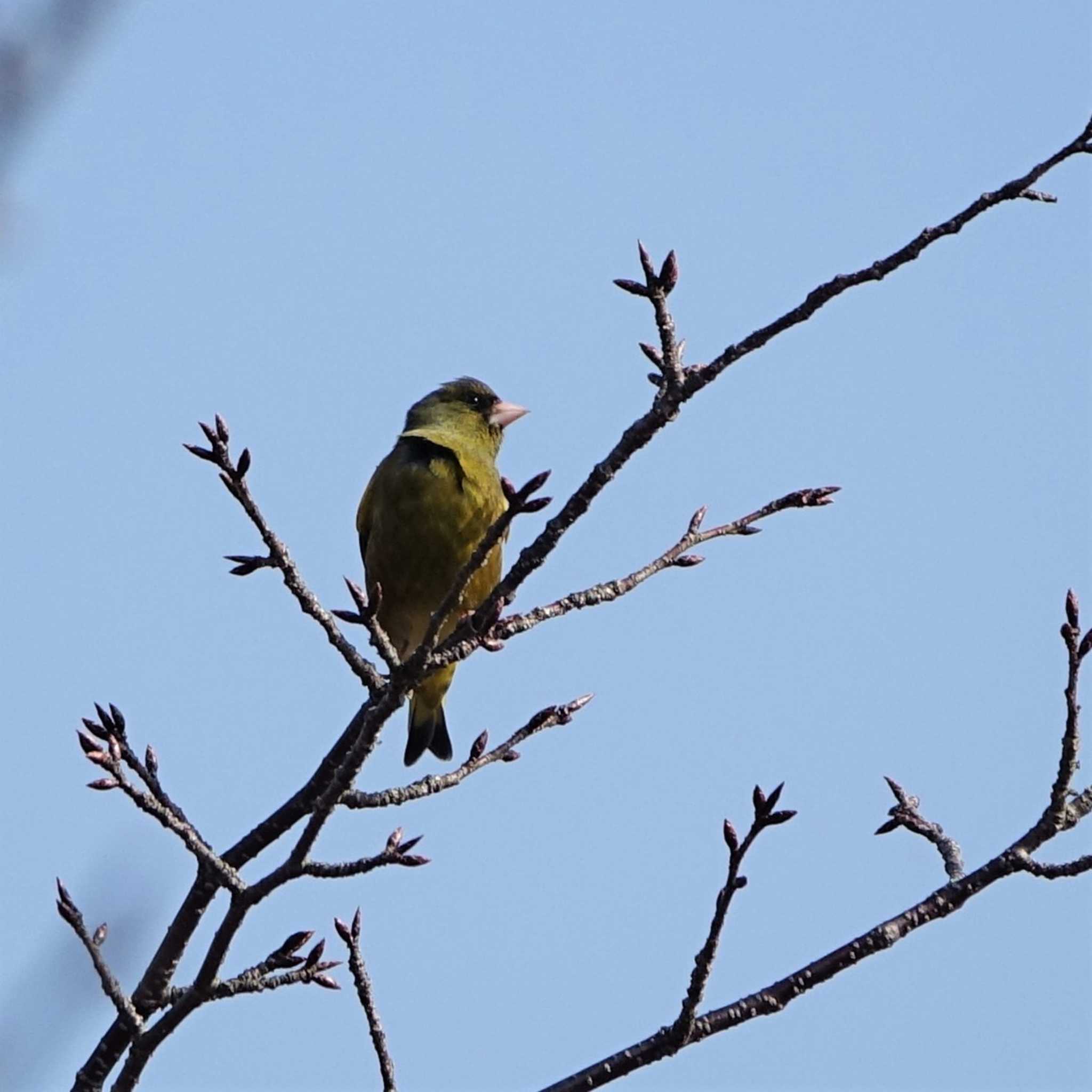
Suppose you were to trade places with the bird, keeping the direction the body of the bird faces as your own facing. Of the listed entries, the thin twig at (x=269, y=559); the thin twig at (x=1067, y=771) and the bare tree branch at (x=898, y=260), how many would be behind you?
0

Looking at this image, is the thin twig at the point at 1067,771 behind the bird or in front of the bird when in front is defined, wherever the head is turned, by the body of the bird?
in front

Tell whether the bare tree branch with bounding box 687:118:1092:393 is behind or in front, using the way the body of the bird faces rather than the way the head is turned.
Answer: in front

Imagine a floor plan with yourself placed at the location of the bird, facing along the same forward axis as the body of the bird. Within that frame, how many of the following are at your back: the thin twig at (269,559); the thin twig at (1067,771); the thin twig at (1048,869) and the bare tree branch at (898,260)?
0

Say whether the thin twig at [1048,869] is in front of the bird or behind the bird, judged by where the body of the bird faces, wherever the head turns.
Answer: in front
